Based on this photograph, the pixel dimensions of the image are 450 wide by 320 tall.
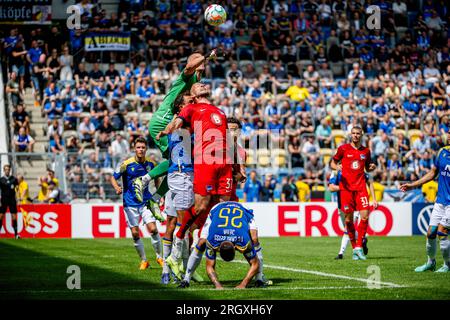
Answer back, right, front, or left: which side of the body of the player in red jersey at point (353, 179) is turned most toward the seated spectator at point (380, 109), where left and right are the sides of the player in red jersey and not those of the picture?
back

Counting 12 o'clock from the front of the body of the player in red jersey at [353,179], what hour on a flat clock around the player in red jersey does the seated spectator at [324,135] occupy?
The seated spectator is roughly at 6 o'clock from the player in red jersey.

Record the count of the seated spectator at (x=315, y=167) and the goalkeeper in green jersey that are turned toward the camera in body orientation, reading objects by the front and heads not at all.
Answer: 1

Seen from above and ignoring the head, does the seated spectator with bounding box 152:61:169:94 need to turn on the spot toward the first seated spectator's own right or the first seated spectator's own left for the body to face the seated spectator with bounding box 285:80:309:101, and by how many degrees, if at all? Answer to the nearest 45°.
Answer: approximately 90° to the first seated spectator's own left

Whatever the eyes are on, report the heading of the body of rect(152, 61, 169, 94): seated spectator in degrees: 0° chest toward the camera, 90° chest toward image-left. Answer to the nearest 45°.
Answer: approximately 0°

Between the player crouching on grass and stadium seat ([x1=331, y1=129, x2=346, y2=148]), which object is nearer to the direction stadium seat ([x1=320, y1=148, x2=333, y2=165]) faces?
the player crouching on grass

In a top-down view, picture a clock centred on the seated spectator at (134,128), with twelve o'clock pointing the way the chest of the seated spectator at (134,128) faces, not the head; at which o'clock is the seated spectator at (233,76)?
the seated spectator at (233,76) is roughly at 8 o'clock from the seated spectator at (134,128).

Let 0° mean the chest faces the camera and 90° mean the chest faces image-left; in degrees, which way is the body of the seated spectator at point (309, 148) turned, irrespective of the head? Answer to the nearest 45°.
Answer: approximately 0°

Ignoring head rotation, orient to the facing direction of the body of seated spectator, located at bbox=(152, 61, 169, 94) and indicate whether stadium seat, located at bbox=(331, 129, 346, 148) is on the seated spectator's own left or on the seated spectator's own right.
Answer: on the seated spectator's own left
